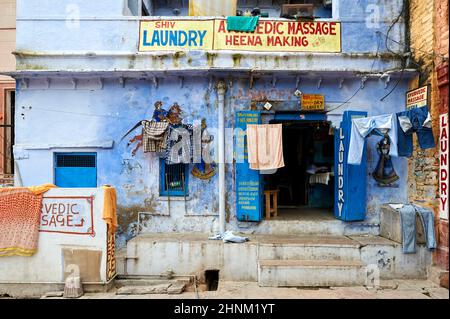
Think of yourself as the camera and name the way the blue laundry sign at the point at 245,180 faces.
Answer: facing the viewer

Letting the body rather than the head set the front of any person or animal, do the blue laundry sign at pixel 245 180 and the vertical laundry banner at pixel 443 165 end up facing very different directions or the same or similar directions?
same or similar directions

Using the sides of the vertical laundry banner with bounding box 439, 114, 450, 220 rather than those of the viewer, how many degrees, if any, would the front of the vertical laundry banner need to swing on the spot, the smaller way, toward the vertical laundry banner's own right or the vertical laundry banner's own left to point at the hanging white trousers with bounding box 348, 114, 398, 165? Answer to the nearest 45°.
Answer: approximately 90° to the vertical laundry banner's own right

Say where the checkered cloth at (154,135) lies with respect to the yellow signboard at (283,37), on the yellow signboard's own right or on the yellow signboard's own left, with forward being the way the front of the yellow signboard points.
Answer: on the yellow signboard's own right

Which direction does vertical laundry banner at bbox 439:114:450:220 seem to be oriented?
toward the camera

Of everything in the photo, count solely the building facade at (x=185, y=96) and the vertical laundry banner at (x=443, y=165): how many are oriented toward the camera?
2

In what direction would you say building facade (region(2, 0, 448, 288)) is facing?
toward the camera
